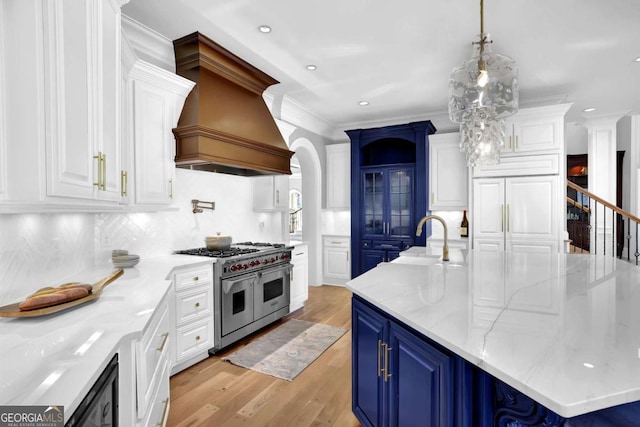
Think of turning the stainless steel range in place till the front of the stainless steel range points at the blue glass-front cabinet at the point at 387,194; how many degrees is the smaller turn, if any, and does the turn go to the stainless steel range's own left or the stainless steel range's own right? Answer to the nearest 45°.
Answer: approximately 90° to the stainless steel range's own left

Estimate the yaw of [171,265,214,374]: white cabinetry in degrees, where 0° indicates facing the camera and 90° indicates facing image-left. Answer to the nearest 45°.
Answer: approximately 315°

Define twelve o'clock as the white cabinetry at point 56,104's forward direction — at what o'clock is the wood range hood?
The wood range hood is roughly at 9 o'clock from the white cabinetry.

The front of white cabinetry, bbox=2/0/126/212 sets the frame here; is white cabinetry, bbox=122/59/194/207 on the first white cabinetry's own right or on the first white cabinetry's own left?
on the first white cabinetry's own left

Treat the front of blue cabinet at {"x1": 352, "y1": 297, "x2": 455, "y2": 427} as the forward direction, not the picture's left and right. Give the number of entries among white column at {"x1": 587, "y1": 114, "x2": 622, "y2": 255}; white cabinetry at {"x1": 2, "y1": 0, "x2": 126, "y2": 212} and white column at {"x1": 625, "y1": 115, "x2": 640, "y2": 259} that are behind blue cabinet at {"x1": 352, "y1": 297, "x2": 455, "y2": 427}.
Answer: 2
